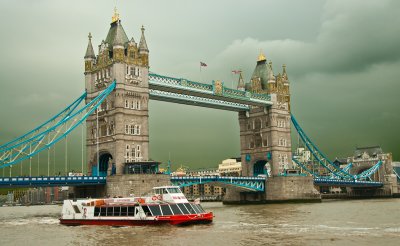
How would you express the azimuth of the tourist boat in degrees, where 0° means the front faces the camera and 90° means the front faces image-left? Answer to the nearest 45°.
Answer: approximately 270°
